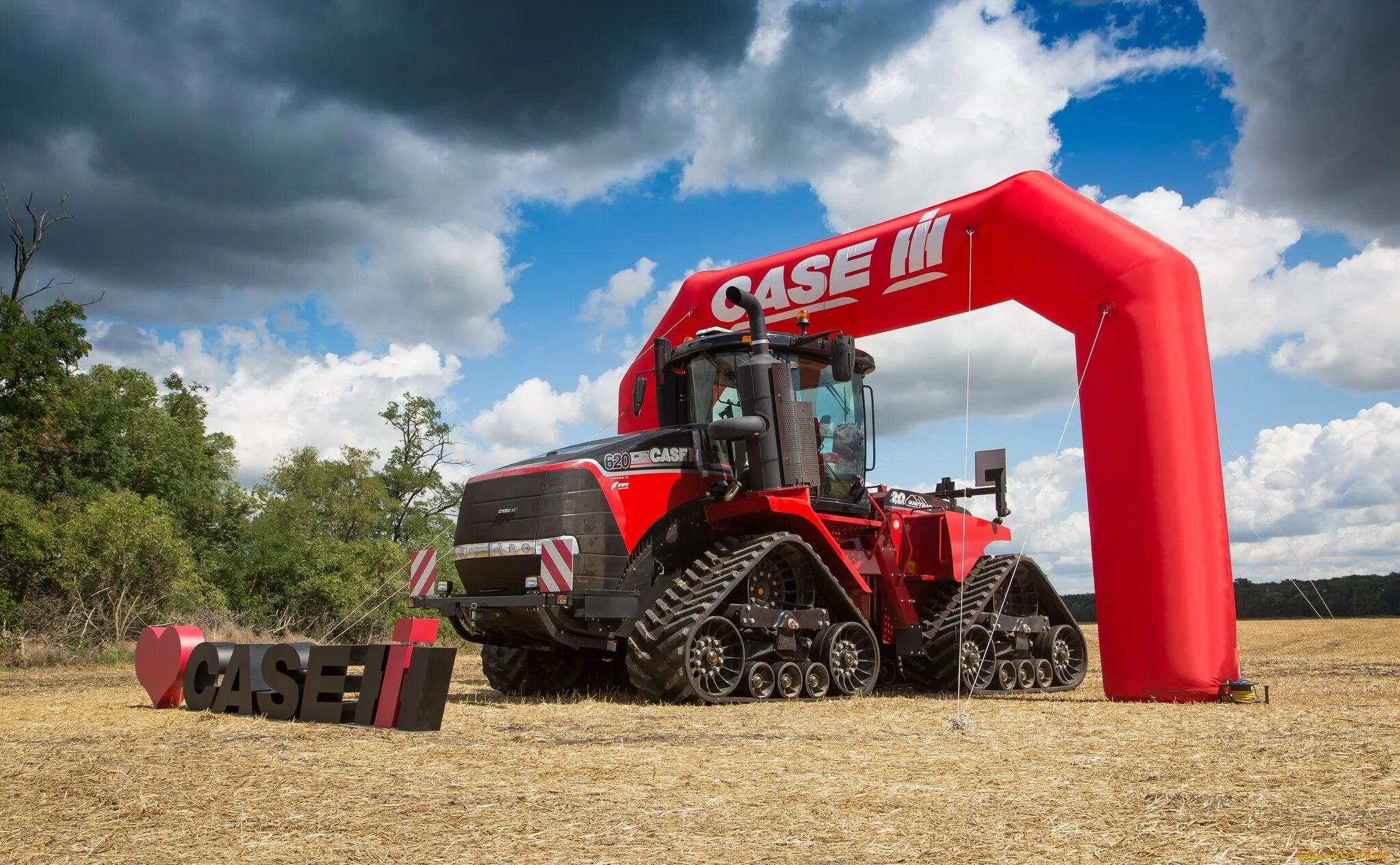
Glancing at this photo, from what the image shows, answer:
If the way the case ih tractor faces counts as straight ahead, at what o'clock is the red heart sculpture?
The red heart sculpture is roughly at 1 o'clock from the case ih tractor.

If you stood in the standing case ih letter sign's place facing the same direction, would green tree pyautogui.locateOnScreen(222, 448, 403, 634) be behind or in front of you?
behind

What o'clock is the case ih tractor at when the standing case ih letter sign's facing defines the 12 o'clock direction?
The case ih tractor is roughly at 7 o'clock from the standing case ih letter sign.

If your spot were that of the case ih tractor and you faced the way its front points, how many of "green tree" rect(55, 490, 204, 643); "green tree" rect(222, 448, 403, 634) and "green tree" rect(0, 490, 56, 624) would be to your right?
3

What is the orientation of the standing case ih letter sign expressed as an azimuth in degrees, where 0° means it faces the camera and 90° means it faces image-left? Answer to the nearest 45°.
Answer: approximately 45°

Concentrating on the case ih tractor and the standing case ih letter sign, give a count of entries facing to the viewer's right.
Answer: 0

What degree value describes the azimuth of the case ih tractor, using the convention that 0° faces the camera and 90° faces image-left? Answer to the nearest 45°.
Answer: approximately 45°

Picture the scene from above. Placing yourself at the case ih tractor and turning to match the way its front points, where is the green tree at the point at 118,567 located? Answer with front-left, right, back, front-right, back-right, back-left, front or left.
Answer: right

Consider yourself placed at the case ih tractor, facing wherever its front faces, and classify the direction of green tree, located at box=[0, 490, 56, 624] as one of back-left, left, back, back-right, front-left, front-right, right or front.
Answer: right

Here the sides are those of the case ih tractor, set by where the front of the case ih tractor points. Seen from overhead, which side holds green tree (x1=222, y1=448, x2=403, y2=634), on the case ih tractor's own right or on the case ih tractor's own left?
on the case ih tractor's own right

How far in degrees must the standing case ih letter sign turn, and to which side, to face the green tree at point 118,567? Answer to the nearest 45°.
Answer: approximately 135° to its right

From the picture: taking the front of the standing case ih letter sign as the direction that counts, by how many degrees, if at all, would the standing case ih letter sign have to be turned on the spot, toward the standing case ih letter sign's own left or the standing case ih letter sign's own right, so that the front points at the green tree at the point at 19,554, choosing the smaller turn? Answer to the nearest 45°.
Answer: approximately 135° to the standing case ih letter sign's own right
